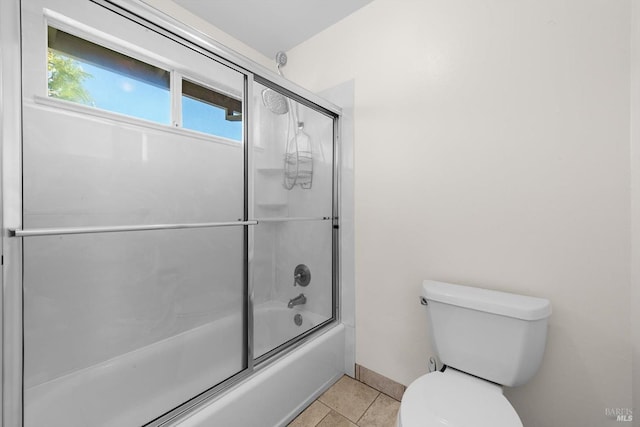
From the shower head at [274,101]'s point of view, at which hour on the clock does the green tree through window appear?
The green tree through window is roughly at 1 o'clock from the shower head.

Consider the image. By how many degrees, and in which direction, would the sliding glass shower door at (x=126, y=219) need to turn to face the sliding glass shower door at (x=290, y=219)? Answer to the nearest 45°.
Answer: approximately 45° to its left

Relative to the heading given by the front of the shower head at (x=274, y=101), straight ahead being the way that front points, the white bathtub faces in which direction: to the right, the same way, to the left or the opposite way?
to the left

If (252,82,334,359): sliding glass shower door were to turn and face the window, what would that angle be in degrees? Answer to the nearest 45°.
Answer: approximately 90° to its right

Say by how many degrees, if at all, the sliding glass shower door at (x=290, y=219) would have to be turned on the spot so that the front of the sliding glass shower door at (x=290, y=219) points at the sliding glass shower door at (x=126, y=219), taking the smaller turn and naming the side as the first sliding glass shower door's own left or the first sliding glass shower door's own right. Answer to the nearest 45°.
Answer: approximately 90° to the first sliding glass shower door's own right

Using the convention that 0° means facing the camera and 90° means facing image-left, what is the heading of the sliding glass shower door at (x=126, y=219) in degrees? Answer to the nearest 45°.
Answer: approximately 315°

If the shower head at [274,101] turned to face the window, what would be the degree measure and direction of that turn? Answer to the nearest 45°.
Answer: approximately 45° to its right

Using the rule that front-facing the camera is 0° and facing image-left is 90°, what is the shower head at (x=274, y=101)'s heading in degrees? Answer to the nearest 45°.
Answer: approximately 45°
